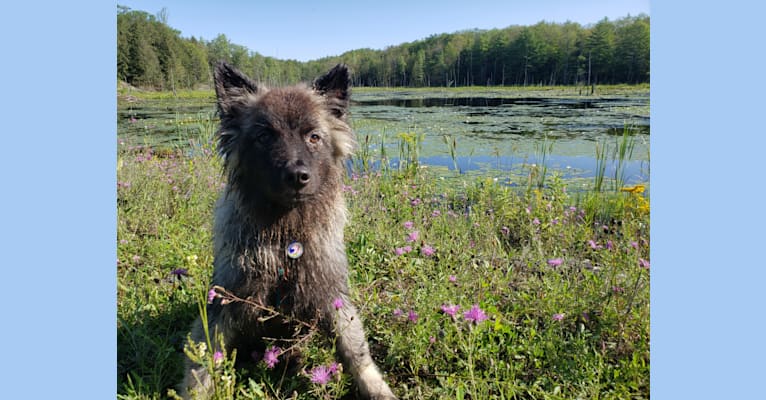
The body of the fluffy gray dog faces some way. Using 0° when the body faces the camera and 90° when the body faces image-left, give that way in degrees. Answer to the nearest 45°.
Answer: approximately 0°
